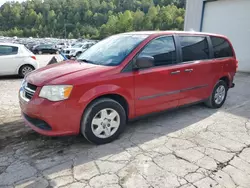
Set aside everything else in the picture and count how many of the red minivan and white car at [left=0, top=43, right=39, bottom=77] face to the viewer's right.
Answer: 0

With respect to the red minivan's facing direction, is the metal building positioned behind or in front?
behind

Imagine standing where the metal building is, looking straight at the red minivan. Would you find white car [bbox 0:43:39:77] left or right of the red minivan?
right

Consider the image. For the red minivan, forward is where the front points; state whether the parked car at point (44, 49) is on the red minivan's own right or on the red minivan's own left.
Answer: on the red minivan's own right

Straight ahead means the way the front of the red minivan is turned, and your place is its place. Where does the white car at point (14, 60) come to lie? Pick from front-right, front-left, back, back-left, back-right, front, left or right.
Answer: right

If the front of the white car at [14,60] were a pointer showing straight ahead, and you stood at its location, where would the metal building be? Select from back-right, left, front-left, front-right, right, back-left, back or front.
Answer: back

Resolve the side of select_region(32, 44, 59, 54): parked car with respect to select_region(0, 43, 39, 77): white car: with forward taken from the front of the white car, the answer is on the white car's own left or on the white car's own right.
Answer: on the white car's own right

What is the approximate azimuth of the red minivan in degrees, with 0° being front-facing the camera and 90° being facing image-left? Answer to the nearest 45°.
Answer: approximately 45°
